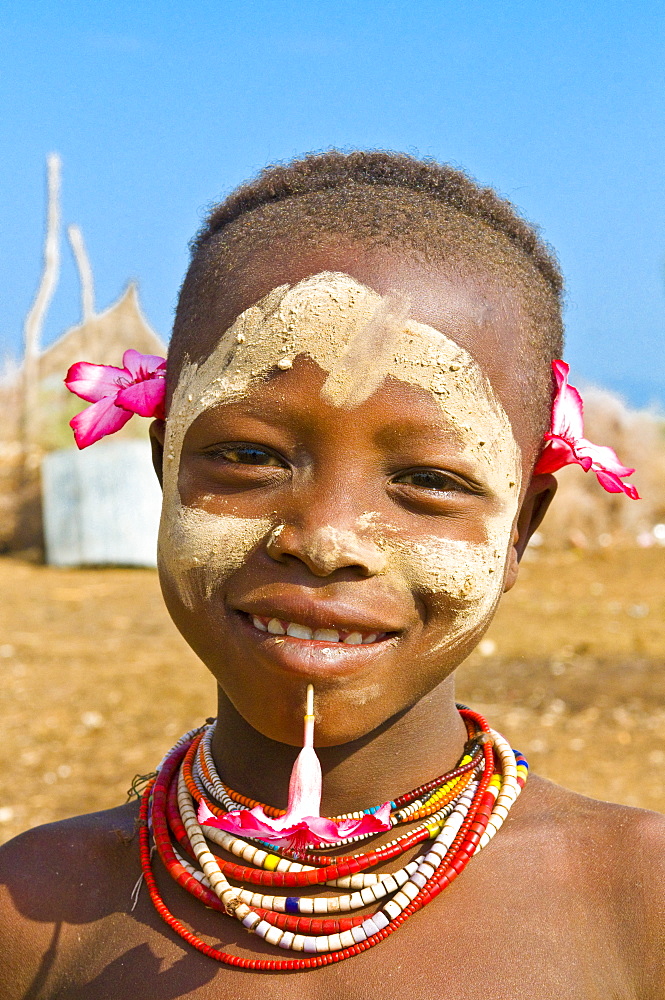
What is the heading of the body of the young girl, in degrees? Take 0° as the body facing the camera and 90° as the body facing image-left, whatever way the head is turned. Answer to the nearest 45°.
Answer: approximately 0°

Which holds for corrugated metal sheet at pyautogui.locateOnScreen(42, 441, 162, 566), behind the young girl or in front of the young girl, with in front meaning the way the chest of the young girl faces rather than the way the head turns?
behind
